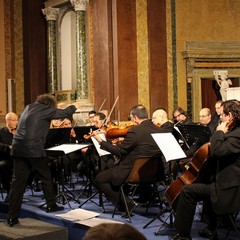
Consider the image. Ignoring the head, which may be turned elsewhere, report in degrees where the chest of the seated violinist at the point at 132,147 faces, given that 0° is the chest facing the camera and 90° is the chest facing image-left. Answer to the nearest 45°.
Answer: approximately 135°

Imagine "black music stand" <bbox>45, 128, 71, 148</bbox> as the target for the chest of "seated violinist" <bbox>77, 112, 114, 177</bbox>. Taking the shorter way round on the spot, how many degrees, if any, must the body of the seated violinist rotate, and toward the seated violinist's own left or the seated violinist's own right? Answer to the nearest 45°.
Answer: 0° — they already face it

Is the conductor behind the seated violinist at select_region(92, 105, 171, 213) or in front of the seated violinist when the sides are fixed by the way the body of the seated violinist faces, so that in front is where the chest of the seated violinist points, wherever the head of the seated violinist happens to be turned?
in front

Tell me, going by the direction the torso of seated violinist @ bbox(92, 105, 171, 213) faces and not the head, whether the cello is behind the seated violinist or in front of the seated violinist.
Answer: behind

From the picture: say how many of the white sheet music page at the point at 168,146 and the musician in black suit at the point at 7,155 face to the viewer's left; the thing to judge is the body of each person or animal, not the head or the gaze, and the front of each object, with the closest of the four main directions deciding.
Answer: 0

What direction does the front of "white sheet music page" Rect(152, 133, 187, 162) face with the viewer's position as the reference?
facing the viewer and to the right of the viewer

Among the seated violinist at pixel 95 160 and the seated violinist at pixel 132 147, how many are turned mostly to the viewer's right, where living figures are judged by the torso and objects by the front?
0

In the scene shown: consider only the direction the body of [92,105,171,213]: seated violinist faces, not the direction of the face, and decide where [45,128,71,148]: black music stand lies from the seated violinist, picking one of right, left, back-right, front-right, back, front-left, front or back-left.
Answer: front

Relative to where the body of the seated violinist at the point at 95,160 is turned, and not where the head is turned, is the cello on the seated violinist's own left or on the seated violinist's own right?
on the seated violinist's own left

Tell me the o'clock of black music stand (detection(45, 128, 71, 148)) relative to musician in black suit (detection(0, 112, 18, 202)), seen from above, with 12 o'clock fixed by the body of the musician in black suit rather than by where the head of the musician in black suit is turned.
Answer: The black music stand is roughly at 10 o'clock from the musician in black suit.

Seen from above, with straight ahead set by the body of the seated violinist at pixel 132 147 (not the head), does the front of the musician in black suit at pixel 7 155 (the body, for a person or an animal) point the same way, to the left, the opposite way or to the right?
the opposite way

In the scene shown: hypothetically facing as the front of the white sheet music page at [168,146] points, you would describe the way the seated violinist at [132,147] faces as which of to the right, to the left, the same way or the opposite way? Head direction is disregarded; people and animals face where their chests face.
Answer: the opposite way

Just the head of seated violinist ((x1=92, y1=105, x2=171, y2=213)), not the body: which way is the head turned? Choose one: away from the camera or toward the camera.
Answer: away from the camera

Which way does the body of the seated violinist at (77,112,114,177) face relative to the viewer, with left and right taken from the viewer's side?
facing the viewer and to the left of the viewer

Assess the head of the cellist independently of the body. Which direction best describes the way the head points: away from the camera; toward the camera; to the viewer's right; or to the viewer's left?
to the viewer's left
